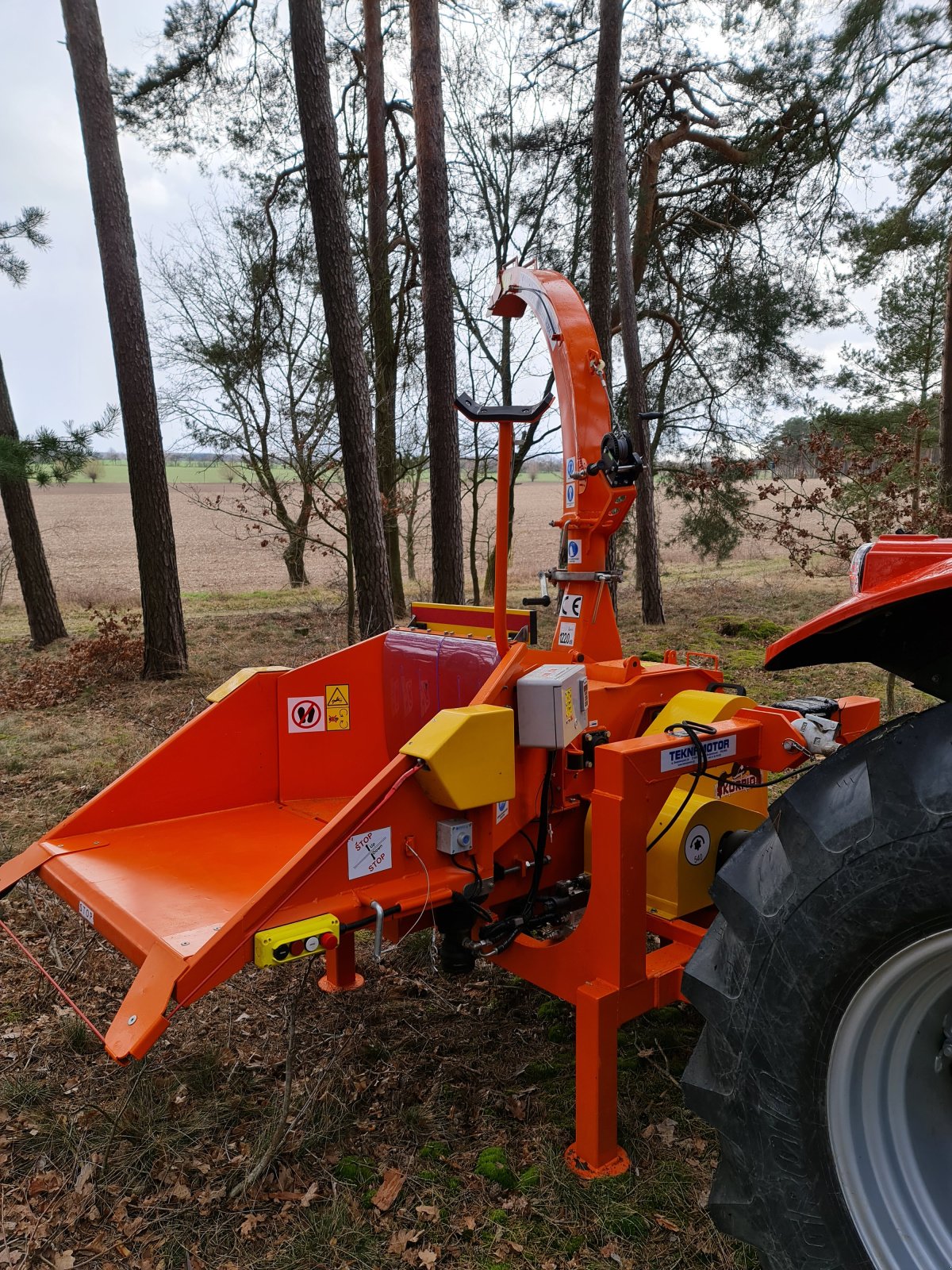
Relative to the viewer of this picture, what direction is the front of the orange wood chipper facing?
facing the viewer and to the left of the viewer
